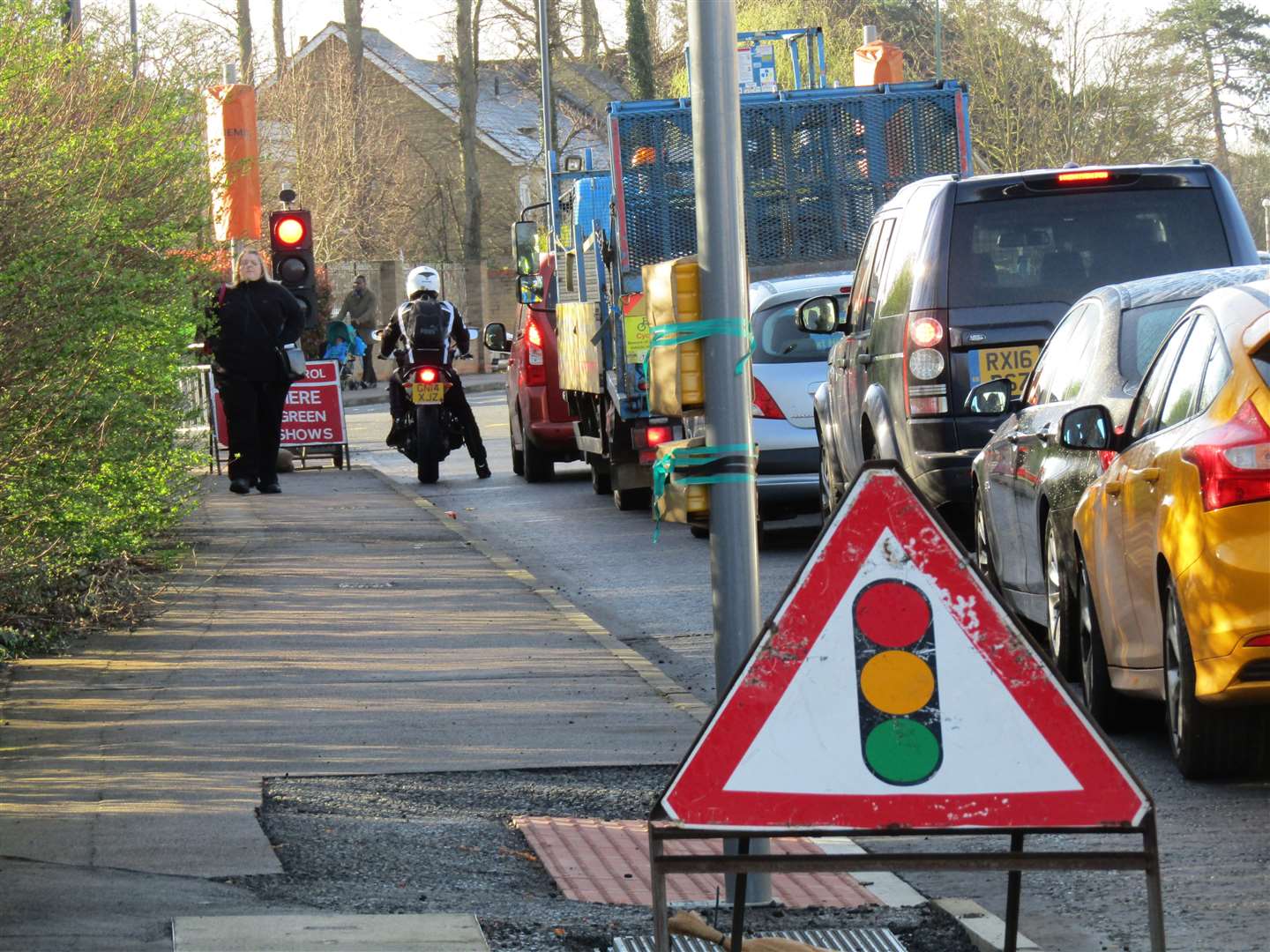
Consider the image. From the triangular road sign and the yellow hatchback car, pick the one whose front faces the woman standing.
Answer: the yellow hatchback car

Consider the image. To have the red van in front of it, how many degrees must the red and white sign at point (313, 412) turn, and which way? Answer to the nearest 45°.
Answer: approximately 45° to its left

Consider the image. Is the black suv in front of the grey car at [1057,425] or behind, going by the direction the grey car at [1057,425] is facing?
in front

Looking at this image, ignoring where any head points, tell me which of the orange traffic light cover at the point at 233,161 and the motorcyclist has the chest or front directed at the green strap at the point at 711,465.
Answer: the orange traffic light cover

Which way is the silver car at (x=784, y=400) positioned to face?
away from the camera

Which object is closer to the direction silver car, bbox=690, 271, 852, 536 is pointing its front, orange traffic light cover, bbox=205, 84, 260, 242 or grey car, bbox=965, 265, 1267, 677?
the orange traffic light cover

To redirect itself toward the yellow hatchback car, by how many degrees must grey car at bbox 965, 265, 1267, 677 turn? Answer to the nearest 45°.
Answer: approximately 135° to its left

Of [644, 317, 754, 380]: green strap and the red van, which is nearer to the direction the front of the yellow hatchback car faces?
the red van

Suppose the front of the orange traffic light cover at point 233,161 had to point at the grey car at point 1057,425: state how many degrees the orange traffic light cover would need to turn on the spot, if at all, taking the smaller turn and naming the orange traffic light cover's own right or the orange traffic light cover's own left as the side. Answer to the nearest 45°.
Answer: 0° — it already faces it

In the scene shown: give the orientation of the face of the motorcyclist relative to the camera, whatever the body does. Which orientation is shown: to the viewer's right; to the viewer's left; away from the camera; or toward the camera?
away from the camera

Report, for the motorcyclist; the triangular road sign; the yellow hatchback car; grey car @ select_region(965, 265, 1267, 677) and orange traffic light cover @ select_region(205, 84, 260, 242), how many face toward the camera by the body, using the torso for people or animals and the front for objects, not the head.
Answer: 2

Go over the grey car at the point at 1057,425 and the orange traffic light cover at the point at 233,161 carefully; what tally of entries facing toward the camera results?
1

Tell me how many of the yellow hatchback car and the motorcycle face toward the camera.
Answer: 0
